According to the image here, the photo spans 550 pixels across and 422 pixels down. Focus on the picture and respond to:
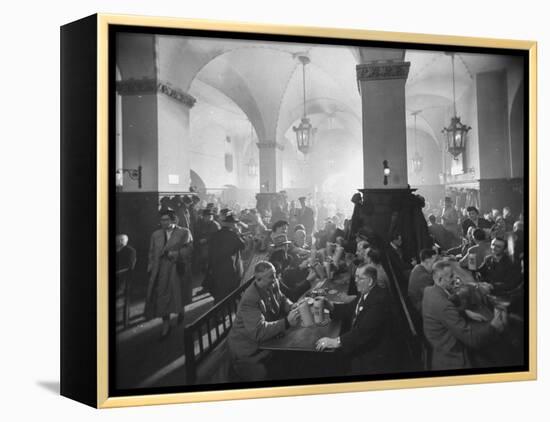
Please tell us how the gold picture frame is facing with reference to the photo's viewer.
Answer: facing the viewer and to the right of the viewer
